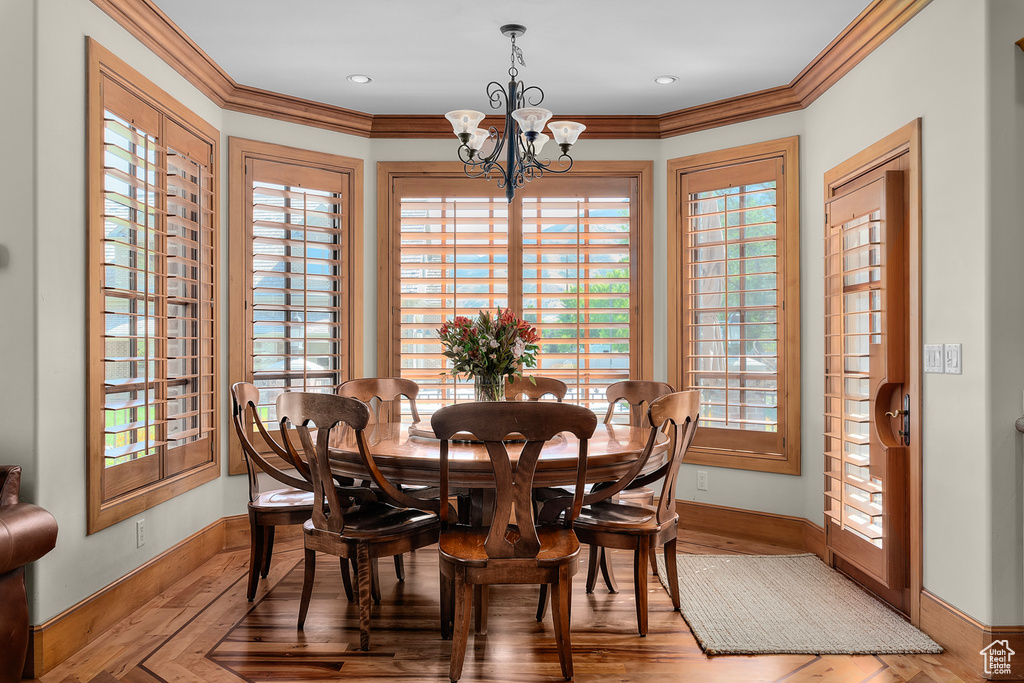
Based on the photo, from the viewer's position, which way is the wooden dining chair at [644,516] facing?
facing away from the viewer and to the left of the viewer

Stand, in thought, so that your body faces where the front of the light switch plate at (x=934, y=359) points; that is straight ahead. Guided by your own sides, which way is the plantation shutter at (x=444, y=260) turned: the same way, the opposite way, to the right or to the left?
to the left

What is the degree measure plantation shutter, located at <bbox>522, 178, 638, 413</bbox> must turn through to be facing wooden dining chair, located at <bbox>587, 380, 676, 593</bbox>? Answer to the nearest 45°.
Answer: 0° — it already faces it

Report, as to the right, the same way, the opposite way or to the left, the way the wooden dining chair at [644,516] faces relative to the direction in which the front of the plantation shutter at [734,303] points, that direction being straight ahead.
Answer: to the right

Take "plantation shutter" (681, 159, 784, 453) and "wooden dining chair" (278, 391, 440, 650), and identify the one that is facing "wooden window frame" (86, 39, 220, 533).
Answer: the plantation shutter

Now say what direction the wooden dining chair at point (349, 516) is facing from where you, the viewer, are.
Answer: facing away from the viewer and to the right of the viewer

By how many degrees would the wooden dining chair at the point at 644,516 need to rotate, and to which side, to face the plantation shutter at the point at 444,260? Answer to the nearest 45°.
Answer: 0° — it already faces it

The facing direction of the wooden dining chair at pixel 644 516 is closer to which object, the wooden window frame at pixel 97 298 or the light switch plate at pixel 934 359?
the wooden window frame

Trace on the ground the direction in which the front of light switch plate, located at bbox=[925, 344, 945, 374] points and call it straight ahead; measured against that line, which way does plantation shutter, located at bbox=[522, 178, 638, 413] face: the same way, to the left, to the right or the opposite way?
to the left

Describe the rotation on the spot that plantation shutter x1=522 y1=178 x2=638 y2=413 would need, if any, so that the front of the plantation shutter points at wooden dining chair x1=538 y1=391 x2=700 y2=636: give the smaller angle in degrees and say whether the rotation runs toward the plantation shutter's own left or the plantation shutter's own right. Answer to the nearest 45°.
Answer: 0° — it already faces it

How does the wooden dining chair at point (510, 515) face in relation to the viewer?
away from the camera
